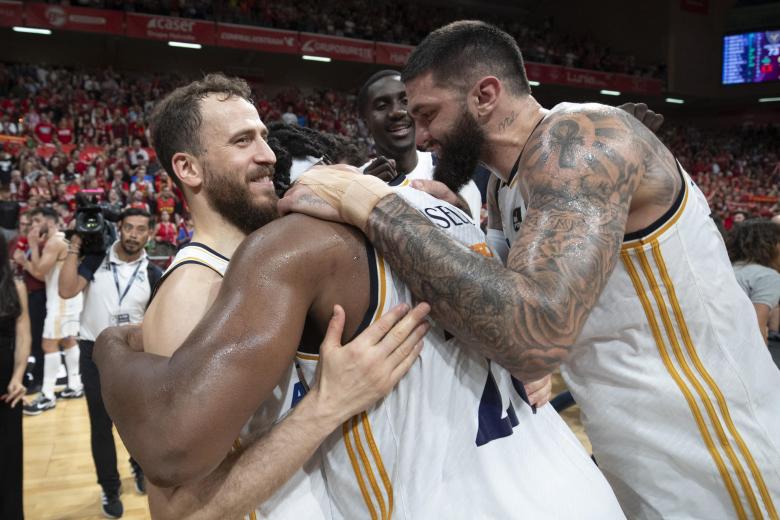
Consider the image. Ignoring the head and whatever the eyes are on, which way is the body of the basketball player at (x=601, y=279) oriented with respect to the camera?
to the viewer's left

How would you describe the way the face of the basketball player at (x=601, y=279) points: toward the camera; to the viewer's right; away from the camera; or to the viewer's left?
to the viewer's left

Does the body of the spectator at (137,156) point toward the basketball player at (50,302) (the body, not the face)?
yes

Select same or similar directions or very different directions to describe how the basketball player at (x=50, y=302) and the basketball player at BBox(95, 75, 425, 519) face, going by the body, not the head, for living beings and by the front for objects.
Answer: very different directions

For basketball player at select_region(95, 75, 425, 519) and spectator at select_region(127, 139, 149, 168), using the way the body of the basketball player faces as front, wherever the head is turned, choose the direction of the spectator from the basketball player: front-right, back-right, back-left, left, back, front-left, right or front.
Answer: left

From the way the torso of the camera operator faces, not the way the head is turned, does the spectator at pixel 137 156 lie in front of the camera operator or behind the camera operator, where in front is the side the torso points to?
behind

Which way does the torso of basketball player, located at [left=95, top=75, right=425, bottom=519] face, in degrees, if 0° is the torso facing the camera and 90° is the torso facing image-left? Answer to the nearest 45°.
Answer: approximately 270°

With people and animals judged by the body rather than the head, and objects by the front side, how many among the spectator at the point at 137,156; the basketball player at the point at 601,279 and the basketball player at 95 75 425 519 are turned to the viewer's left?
1
